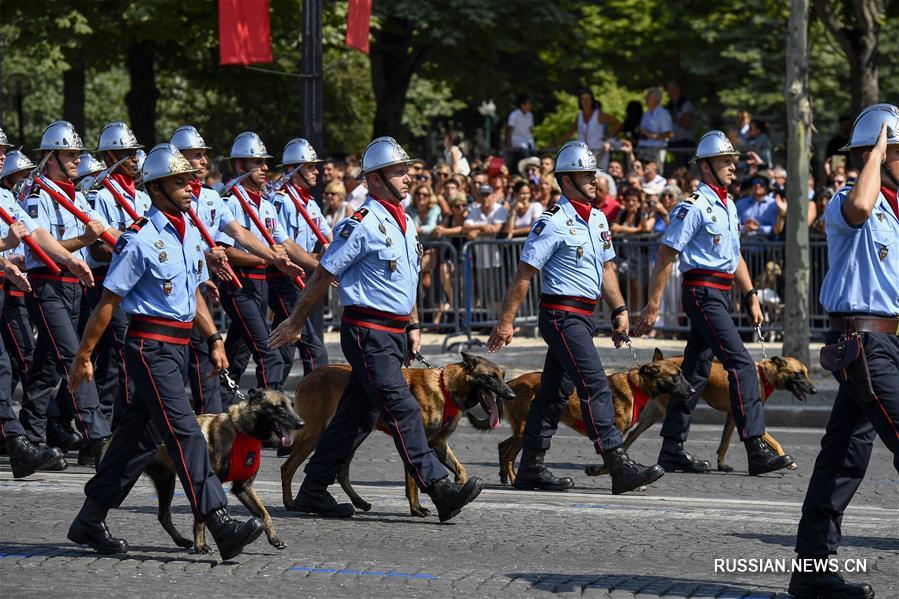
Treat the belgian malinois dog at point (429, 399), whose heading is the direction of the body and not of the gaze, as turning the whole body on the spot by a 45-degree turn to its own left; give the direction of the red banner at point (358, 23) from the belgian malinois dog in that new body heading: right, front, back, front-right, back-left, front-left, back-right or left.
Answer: front-left

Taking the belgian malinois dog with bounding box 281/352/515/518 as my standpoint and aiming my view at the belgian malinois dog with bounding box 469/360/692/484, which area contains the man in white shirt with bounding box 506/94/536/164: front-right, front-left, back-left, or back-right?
front-left

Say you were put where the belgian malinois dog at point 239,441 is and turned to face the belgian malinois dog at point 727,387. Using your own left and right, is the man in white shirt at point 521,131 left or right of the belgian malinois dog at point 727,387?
left

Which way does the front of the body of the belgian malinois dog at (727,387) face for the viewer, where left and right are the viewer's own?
facing to the right of the viewer

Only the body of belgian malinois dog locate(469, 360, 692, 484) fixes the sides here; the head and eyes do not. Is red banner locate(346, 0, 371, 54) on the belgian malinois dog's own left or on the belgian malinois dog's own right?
on the belgian malinois dog's own left

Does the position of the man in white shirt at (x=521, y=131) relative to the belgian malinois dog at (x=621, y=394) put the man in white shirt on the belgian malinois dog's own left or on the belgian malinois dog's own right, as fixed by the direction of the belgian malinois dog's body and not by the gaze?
on the belgian malinois dog's own left

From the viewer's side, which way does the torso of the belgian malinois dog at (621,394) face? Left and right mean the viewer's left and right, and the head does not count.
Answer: facing to the right of the viewer

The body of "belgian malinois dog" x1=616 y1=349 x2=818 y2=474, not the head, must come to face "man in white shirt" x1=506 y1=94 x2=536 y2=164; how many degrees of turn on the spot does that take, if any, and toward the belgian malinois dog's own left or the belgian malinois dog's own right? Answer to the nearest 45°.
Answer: approximately 90° to the belgian malinois dog's own left

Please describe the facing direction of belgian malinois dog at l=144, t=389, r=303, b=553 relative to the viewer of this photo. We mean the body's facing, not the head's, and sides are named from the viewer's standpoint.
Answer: facing the viewer and to the right of the viewer

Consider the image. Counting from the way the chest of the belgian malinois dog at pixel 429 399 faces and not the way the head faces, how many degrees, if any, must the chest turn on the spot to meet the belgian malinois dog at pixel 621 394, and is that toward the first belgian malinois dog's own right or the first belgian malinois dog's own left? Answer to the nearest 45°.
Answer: approximately 45° to the first belgian malinois dog's own left

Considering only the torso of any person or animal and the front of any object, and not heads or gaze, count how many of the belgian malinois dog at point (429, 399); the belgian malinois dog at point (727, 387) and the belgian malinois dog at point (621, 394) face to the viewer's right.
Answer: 3

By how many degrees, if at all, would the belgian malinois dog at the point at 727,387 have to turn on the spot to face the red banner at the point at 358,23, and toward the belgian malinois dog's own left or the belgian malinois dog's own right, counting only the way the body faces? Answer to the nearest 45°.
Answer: approximately 135° to the belgian malinois dog's own left

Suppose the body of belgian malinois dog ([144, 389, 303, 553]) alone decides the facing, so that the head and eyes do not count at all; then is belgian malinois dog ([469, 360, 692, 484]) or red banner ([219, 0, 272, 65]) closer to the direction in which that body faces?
the belgian malinois dog

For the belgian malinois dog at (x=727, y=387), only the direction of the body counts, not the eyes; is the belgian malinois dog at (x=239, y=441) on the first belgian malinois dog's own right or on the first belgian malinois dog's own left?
on the first belgian malinois dog's own right

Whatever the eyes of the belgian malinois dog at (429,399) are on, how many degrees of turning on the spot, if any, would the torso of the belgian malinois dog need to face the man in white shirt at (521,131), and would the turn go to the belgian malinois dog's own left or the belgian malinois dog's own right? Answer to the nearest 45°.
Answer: approximately 90° to the belgian malinois dog's own left

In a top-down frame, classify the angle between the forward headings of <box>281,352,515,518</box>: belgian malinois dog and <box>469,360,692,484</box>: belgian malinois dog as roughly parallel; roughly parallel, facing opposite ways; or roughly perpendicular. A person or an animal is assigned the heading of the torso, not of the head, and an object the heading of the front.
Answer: roughly parallel

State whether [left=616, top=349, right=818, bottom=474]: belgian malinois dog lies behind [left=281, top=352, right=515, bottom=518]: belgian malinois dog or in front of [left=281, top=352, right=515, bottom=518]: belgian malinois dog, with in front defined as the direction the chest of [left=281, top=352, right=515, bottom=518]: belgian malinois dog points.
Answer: in front

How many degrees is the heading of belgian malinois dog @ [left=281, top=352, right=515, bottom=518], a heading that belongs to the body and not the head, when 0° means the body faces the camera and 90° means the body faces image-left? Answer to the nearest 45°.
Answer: approximately 270°

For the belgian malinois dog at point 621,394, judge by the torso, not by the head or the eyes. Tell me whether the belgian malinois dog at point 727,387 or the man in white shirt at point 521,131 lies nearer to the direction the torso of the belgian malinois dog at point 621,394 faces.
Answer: the belgian malinois dog
